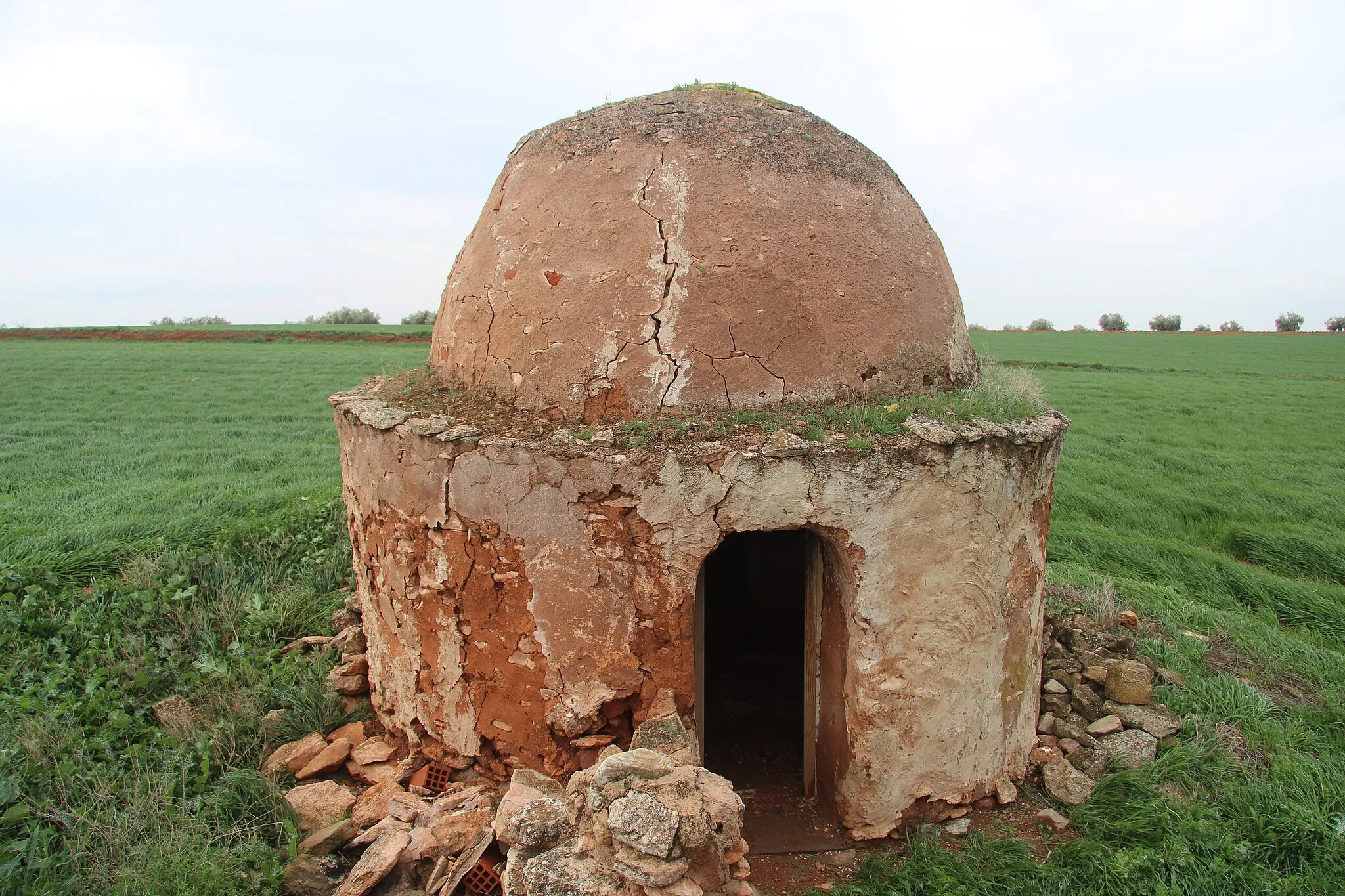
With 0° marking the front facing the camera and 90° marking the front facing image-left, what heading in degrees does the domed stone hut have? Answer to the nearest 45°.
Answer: approximately 0°

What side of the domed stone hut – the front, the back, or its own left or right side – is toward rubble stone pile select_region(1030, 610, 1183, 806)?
left

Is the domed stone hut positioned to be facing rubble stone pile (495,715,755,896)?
yes
